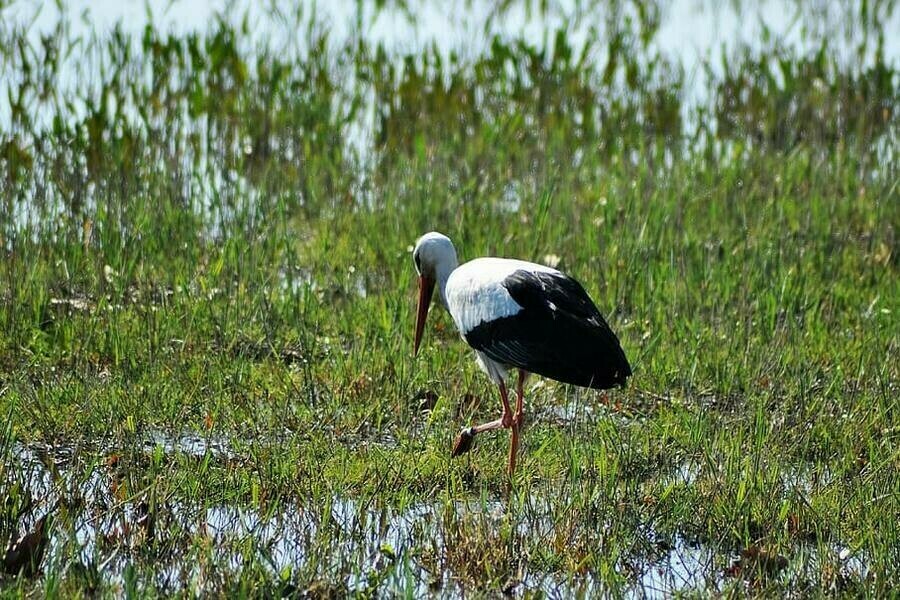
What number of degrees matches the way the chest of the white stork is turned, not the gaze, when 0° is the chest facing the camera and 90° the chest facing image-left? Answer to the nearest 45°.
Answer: approximately 90°
